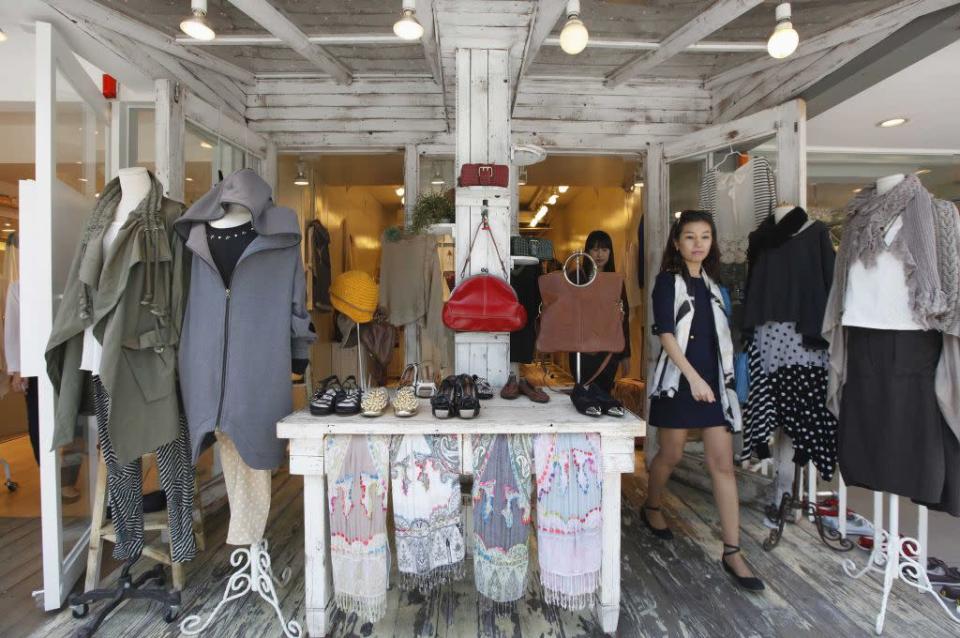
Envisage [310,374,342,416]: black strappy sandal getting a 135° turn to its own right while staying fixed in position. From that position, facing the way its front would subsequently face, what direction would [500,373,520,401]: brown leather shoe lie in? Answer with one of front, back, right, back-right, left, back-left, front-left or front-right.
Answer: right

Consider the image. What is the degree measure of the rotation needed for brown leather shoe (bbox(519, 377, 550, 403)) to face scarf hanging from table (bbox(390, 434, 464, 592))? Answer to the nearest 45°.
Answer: approximately 90° to its right

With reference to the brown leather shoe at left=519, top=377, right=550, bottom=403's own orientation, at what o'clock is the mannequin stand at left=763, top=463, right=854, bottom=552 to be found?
The mannequin stand is roughly at 10 o'clock from the brown leather shoe.

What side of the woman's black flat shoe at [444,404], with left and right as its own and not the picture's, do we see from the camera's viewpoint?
front

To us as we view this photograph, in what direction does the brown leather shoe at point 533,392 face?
facing the viewer and to the right of the viewer

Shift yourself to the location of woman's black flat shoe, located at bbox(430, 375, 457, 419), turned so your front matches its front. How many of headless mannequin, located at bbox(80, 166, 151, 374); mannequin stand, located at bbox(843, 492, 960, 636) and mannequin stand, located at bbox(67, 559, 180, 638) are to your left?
1

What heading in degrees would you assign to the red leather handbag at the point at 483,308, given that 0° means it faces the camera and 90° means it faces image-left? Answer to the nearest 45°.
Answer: approximately 0°

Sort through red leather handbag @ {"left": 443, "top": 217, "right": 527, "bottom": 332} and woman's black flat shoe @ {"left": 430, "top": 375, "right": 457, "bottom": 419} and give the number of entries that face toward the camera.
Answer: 2

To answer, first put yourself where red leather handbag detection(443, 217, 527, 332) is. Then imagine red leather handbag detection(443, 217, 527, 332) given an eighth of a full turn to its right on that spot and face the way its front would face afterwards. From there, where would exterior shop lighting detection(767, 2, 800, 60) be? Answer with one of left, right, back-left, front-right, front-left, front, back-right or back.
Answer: back-left

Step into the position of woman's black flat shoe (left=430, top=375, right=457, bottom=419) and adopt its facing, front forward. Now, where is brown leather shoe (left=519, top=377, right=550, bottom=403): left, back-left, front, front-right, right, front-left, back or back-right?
back-left

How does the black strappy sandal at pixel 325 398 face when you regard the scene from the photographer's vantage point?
facing the viewer and to the left of the viewer

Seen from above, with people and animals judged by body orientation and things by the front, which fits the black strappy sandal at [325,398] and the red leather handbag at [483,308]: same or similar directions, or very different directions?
same or similar directions

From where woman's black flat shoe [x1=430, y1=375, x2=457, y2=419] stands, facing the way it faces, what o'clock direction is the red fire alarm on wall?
The red fire alarm on wall is roughly at 4 o'clock from the woman's black flat shoe.
